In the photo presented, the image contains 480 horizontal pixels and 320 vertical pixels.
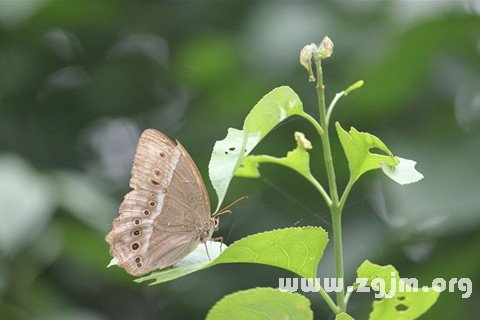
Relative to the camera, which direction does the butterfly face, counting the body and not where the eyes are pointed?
to the viewer's right
